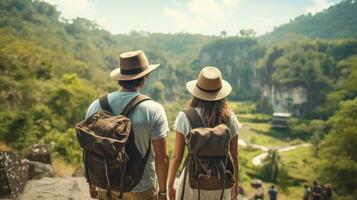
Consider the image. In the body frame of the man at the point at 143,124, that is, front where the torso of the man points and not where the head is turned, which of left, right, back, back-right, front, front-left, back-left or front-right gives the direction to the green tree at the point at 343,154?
front-right

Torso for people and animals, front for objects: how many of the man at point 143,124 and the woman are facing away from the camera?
2

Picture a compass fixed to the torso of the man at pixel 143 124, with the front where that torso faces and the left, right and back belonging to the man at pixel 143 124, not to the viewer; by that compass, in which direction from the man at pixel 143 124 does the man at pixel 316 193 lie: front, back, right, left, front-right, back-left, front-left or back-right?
front-right

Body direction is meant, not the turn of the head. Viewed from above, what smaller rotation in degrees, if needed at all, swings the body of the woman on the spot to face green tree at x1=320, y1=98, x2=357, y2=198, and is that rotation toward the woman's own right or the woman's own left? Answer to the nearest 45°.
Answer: approximately 45° to the woman's own right

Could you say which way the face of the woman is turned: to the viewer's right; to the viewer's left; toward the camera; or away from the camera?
away from the camera

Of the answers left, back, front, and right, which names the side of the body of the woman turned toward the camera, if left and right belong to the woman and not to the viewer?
back

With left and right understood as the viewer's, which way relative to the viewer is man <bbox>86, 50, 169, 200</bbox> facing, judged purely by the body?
facing away from the viewer

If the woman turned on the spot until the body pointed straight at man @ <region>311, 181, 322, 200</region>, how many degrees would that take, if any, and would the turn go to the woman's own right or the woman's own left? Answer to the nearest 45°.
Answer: approximately 45° to the woman's own right
